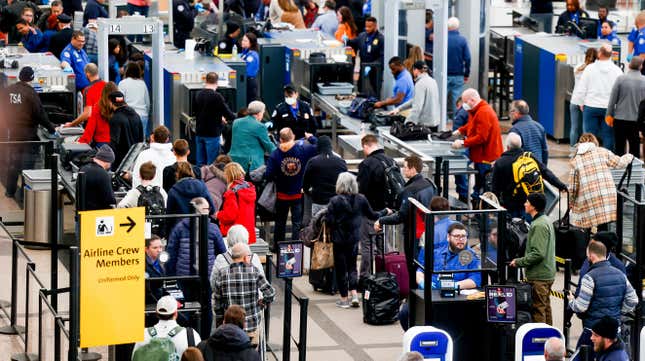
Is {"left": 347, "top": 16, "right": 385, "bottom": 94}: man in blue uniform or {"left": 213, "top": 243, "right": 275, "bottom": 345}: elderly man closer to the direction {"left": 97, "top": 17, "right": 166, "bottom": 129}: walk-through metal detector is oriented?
the elderly man

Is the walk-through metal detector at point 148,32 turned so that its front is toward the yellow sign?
yes

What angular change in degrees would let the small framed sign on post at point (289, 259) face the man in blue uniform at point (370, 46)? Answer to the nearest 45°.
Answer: approximately 180°

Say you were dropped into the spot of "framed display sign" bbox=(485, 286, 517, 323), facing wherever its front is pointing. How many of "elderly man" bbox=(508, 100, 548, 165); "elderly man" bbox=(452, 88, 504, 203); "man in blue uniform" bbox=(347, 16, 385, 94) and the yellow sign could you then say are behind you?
3

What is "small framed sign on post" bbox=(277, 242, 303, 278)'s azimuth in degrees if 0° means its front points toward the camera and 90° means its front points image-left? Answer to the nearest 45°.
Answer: approximately 0°

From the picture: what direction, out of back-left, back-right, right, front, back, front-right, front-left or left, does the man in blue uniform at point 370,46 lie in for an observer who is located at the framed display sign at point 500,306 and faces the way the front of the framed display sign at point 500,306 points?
back

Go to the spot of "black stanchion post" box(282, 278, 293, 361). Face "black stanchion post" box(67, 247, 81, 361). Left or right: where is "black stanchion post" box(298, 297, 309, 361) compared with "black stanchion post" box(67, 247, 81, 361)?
left

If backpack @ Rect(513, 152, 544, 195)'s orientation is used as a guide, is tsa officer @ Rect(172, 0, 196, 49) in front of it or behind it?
behind

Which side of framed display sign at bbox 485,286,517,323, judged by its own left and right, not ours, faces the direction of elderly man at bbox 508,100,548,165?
back

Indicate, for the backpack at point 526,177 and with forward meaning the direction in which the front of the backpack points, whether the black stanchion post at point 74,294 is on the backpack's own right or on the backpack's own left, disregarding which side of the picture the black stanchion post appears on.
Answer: on the backpack's own right

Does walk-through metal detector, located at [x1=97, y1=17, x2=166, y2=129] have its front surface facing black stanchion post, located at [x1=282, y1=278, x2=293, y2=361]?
yes

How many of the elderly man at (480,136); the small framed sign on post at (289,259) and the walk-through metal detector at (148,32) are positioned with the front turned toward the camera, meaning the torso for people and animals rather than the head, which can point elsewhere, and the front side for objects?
2

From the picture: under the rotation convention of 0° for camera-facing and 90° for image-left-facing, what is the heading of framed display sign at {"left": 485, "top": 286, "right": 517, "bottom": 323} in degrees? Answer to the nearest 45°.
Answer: approximately 0°

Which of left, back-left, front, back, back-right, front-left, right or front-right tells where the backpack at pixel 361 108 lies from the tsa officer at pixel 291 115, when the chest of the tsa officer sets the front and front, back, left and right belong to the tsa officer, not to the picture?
back-left

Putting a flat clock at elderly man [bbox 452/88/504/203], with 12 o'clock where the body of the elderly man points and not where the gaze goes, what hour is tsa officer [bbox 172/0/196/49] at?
The tsa officer is roughly at 2 o'clock from the elderly man.
